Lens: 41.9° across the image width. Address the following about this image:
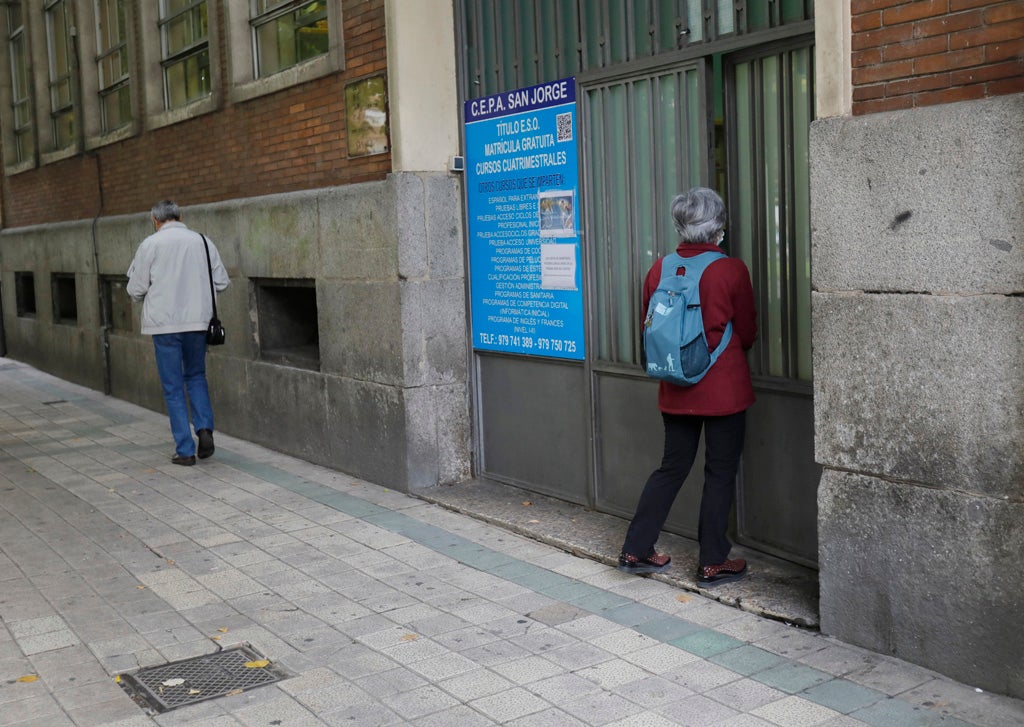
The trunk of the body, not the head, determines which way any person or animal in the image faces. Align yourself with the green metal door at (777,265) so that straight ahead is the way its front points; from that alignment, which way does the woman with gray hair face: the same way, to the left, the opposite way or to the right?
the opposite way

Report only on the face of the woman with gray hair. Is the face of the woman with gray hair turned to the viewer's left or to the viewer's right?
to the viewer's right

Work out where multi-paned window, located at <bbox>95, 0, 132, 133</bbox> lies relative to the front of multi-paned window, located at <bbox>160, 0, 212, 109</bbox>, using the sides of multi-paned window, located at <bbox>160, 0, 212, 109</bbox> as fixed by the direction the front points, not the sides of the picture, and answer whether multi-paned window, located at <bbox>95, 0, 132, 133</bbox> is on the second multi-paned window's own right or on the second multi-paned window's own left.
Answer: on the second multi-paned window's own right

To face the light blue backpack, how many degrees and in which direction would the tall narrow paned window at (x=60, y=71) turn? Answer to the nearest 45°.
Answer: approximately 45° to its left

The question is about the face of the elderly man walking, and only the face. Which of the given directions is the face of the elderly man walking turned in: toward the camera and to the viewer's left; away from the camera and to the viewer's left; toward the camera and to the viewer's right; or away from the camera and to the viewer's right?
away from the camera and to the viewer's left

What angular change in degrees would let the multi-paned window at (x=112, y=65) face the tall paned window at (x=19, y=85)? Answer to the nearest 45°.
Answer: approximately 135° to its right

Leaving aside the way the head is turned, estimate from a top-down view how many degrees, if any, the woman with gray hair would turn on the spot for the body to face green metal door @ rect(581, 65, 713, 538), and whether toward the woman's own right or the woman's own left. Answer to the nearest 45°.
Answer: approximately 45° to the woman's own left

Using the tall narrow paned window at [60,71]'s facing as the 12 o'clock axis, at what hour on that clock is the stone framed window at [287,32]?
the stone framed window at [287,32] is roughly at 10 o'clock from the tall narrow paned window at [60,71].

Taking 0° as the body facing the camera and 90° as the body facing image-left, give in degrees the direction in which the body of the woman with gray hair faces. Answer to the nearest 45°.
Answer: approximately 225°

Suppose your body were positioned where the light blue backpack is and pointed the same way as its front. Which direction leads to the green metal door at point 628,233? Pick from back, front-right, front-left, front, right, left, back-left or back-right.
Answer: back-right

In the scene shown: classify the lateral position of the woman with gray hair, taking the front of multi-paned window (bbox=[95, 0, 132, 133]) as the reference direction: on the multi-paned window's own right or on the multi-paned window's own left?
on the multi-paned window's own left

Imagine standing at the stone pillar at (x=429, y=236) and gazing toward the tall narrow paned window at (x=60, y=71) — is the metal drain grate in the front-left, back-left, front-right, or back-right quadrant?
back-left

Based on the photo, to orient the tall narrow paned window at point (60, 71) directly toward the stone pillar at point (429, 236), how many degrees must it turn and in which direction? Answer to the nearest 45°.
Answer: approximately 45° to its left

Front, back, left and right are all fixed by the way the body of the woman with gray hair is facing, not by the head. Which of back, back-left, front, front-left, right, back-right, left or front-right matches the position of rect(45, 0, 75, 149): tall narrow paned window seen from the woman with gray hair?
left

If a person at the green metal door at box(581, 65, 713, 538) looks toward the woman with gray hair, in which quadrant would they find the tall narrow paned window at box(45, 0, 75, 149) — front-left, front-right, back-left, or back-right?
back-right

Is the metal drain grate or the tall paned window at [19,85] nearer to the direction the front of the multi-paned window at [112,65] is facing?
the metal drain grate

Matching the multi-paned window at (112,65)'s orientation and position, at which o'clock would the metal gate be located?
The metal gate is roughly at 10 o'clock from the multi-paned window.

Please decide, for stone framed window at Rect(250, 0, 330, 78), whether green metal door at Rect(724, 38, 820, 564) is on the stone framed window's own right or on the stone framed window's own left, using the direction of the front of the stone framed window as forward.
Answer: on the stone framed window's own left

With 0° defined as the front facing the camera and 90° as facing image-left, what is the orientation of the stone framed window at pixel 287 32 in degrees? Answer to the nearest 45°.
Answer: approximately 45°
